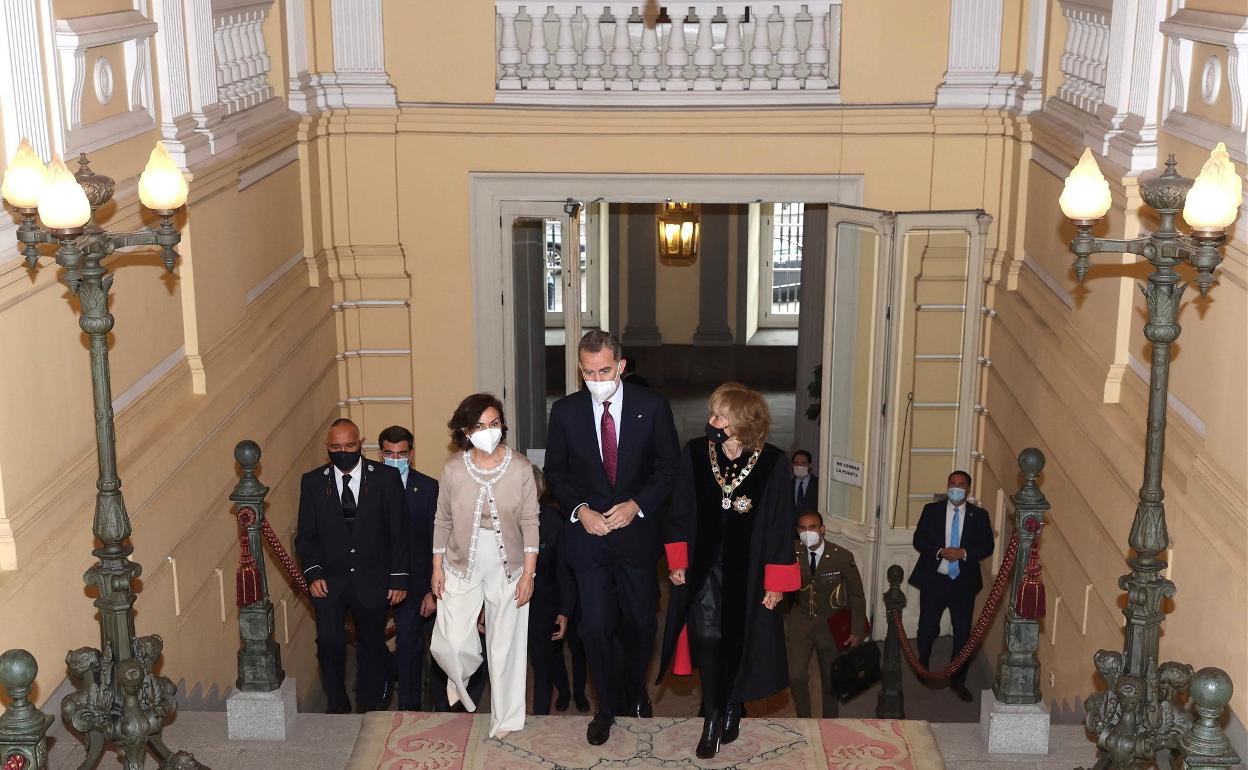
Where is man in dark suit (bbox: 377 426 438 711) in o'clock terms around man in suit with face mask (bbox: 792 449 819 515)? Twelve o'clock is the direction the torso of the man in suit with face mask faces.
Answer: The man in dark suit is roughly at 1 o'clock from the man in suit with face mask.

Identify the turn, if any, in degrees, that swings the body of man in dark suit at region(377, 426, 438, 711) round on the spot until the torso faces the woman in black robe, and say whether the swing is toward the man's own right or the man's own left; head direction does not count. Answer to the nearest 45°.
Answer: approximately 45° to the man's own left

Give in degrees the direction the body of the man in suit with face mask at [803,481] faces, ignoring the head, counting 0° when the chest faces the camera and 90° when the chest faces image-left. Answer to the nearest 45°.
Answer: approximately 0°

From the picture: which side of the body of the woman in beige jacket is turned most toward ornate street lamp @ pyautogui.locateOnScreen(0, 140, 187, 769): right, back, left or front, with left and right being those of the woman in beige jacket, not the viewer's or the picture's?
right

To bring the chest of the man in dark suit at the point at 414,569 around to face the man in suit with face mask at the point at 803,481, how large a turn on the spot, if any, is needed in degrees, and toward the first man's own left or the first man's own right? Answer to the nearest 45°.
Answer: approximately 135° to the first man's own left

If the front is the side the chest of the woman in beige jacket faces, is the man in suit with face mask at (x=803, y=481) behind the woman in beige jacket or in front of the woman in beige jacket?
behind

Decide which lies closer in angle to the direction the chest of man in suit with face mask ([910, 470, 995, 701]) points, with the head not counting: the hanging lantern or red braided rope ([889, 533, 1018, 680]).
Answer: the red braided rope

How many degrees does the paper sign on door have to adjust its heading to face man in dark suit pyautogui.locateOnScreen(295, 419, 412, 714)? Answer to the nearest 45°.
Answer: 0° — it already faces them

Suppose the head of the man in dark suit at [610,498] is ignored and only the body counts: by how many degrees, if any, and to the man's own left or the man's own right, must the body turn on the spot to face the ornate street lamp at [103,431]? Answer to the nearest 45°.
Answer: approximately 45° to the man's own right
